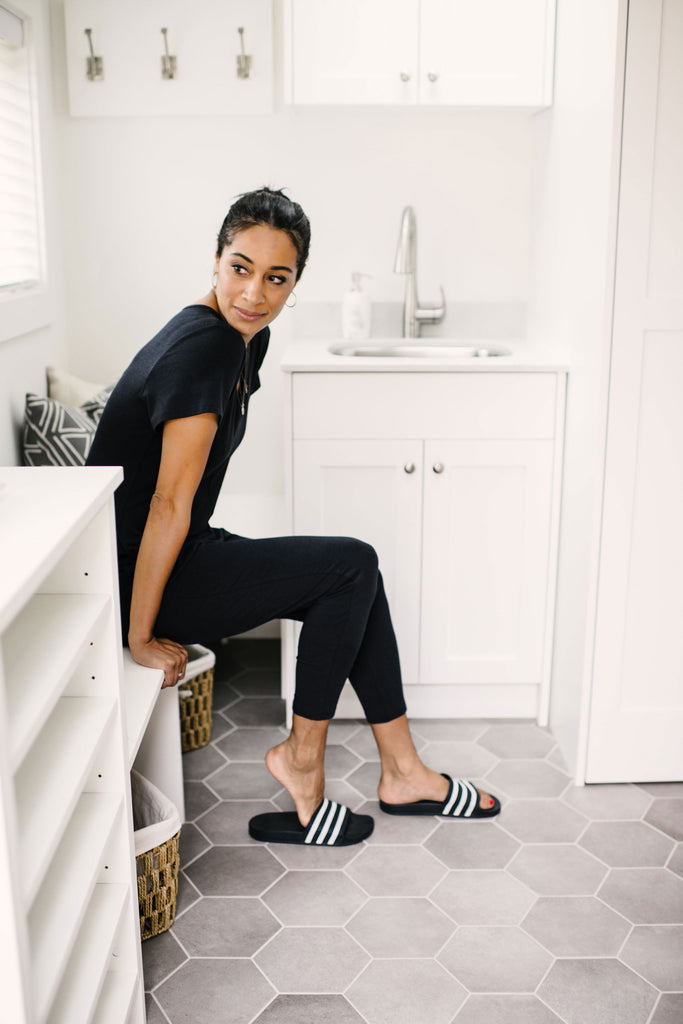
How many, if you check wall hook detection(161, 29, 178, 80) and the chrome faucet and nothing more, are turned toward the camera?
2

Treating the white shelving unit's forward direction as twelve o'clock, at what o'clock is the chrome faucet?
The chrome faucet is roughly at 10 o'clock from the white shelving unit.

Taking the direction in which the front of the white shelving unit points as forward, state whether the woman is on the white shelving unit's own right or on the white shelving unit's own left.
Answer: on the white shelving unit's own left

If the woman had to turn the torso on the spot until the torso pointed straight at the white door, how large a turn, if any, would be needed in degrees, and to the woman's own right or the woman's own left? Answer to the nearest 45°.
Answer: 0° — they already face it

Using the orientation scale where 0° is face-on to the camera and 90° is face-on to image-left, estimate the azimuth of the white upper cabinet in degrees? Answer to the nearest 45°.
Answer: approximately 0°

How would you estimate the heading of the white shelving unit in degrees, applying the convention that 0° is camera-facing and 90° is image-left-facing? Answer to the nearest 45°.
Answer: approximately 270°

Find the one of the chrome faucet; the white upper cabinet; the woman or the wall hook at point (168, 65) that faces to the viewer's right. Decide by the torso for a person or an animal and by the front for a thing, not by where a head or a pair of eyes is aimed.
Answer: the woman
